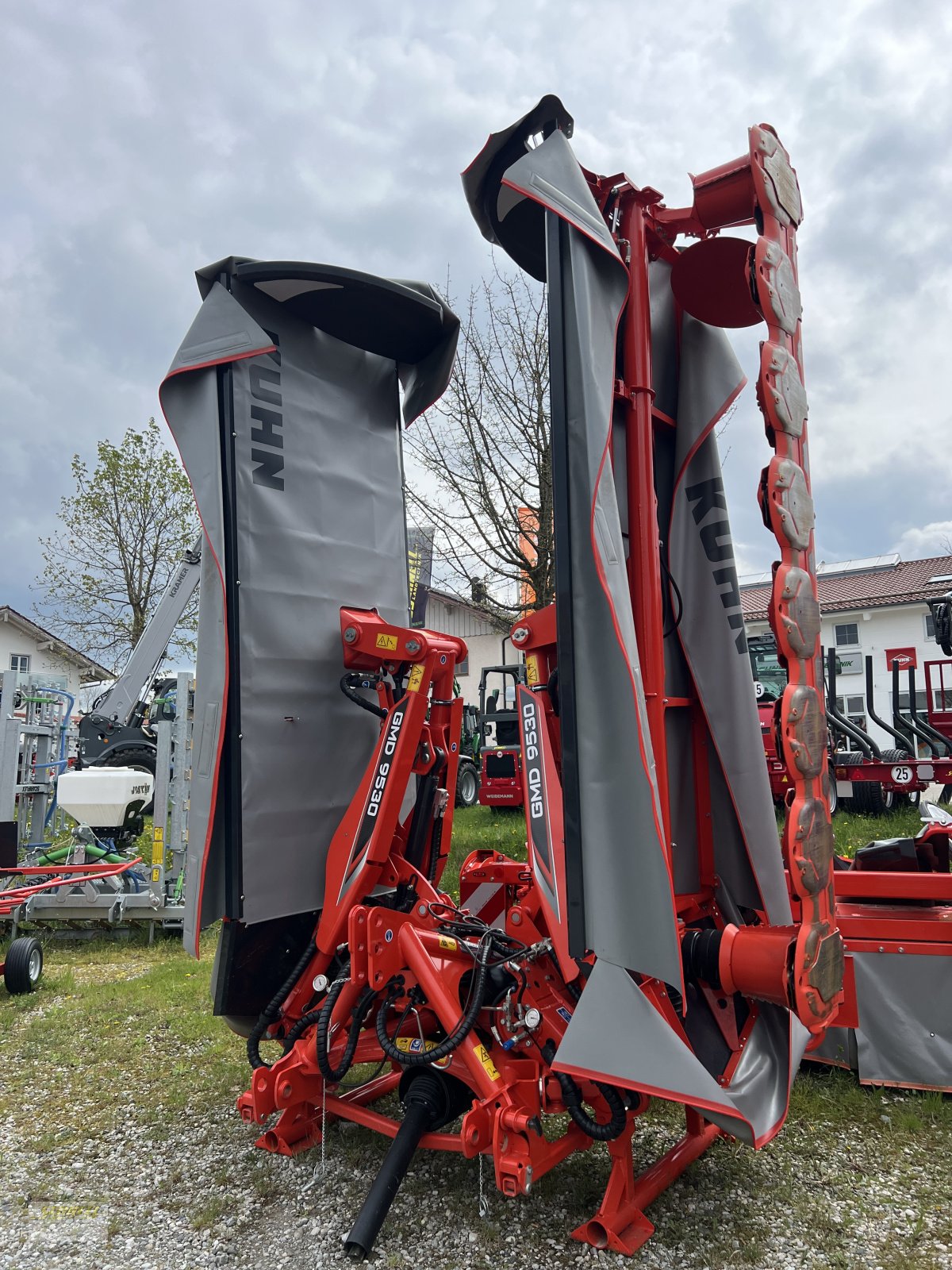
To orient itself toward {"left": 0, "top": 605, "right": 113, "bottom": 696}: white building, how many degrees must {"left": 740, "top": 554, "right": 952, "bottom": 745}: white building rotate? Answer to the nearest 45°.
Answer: approximately 90° to its right

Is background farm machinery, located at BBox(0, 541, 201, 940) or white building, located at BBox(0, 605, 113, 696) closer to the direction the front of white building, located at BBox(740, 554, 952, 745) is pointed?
the background farm machinery

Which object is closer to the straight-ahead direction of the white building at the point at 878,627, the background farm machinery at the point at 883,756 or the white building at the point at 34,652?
the background farm machinery

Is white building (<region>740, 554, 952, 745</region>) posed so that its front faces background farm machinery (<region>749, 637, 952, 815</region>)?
yes

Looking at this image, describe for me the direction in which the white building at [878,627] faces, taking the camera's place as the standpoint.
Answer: facing the viewer

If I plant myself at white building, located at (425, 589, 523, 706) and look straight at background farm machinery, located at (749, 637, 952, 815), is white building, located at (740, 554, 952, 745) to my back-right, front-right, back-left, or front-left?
front-left

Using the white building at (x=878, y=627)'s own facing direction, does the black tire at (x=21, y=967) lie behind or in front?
in front

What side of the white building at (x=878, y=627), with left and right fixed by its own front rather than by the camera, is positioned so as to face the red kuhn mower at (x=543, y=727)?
front

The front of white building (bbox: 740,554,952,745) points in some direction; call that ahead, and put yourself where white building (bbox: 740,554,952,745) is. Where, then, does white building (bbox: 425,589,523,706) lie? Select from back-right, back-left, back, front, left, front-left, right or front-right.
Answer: right
